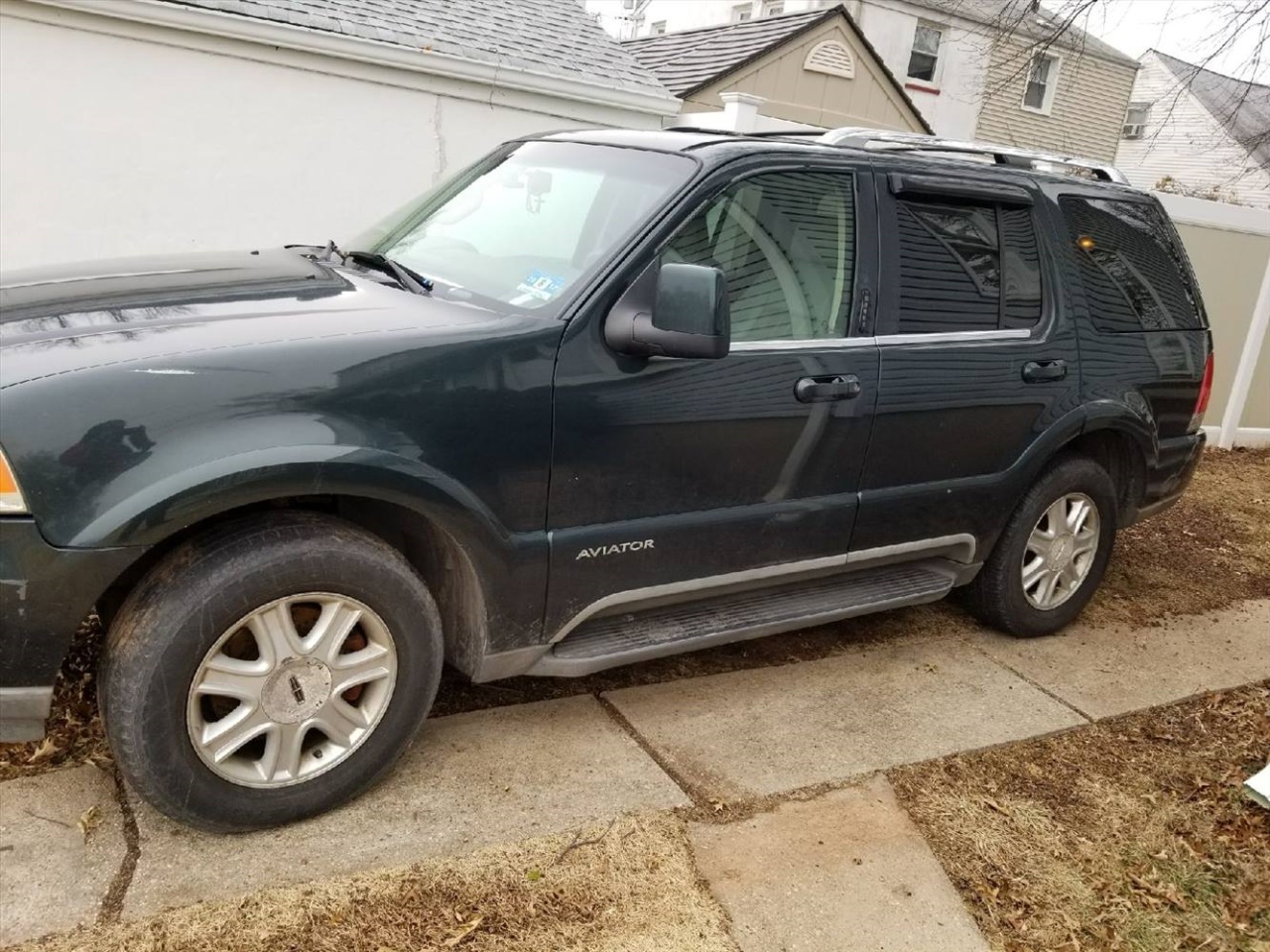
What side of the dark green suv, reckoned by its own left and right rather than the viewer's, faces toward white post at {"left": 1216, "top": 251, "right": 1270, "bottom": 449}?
back

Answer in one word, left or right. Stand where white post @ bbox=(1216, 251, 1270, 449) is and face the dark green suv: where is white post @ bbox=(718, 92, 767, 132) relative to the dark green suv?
right

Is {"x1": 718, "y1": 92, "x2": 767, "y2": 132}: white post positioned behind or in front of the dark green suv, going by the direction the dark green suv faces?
behind

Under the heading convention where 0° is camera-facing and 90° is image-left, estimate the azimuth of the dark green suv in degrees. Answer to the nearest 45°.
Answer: approximately 45°

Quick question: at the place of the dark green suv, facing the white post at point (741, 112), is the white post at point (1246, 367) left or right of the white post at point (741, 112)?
right
